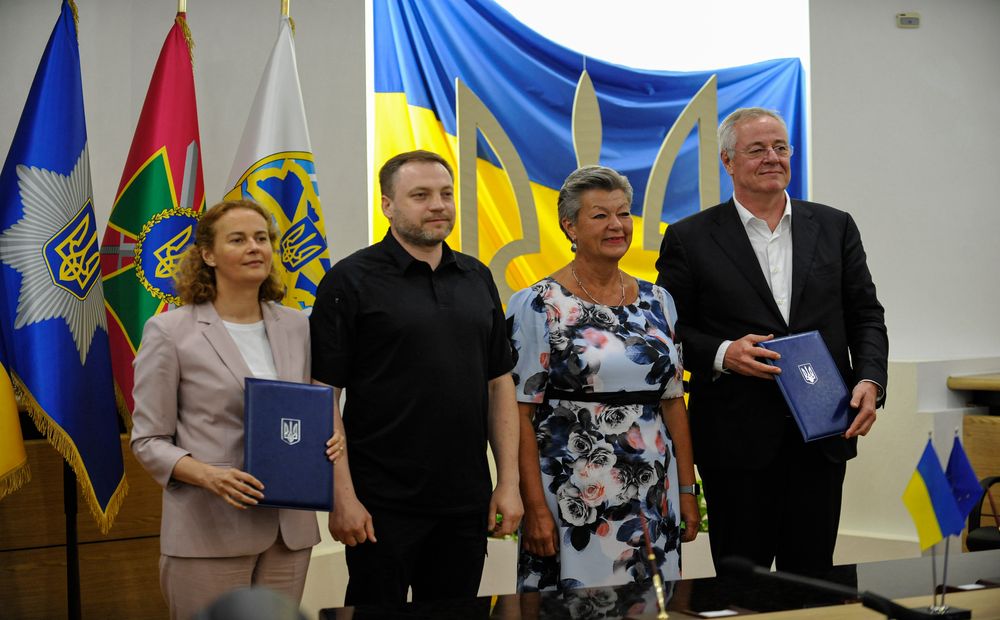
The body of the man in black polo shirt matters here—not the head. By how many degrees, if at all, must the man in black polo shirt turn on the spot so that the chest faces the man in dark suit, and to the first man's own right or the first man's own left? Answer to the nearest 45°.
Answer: approximately 45° to the first man's own left

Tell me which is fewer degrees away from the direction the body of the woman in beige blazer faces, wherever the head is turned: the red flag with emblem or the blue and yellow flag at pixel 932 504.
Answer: the blue and yellow flag

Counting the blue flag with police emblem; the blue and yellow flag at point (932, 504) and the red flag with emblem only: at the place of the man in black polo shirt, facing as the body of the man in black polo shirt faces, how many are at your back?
2

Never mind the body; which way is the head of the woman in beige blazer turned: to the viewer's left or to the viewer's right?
to the viewer's right

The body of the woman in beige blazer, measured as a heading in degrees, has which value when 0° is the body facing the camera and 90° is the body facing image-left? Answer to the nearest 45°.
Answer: approximately 315°

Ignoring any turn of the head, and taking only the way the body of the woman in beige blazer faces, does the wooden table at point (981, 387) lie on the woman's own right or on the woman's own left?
on the woman's own left

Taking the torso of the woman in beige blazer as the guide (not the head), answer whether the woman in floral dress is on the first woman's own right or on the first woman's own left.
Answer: on the first woman's own left

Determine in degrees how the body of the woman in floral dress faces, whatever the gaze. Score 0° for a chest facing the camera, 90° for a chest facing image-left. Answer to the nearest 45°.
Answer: approximately 315°
